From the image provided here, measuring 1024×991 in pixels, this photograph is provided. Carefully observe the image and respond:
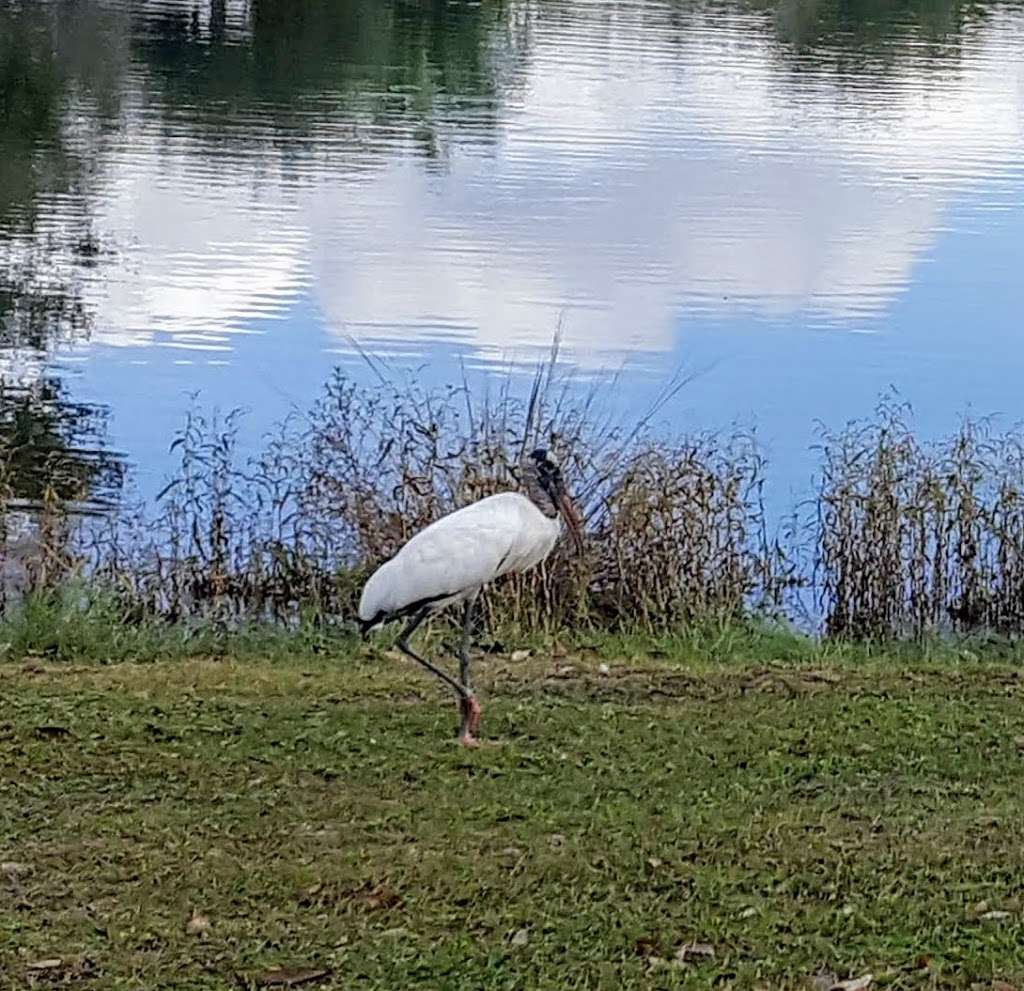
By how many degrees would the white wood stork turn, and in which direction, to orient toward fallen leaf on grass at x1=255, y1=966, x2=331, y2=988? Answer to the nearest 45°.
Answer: approximately 90° to its right

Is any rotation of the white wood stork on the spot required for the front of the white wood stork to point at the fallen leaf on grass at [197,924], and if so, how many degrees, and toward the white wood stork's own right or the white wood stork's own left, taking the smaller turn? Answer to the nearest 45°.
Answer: approximately 90° to the white wood stork's own right

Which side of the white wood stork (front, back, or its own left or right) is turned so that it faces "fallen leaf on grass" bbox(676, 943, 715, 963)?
right

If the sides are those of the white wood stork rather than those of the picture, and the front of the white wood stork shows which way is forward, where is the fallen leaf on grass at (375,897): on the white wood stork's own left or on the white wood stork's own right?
on the white wood stork's own right

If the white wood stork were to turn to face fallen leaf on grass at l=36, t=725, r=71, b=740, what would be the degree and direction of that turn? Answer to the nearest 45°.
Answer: approximately 180°

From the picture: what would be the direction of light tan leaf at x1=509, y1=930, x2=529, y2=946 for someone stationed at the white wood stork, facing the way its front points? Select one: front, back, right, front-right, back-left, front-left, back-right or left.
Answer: right

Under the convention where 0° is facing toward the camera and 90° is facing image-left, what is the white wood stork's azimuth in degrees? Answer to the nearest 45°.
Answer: approximately 270°

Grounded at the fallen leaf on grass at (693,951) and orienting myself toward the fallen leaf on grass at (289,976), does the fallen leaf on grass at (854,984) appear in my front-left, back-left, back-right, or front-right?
back-left

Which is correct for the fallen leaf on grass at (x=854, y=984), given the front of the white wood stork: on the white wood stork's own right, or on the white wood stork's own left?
on the white wood stork's own right

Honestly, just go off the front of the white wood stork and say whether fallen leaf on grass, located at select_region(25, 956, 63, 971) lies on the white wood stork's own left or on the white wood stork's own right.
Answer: on the white wood stork's own right
